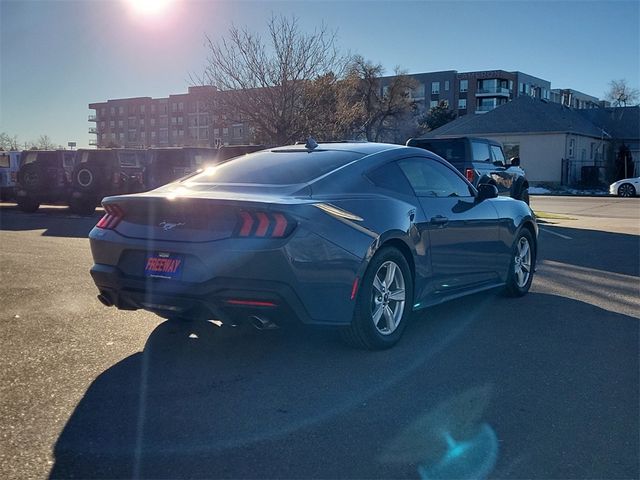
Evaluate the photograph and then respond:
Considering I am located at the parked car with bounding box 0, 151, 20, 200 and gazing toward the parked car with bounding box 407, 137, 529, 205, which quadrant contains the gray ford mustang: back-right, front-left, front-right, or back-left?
front-right

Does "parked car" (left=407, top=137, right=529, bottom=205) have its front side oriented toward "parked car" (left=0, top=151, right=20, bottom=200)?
no

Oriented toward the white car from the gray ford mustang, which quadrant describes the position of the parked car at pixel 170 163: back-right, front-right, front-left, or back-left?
front-left

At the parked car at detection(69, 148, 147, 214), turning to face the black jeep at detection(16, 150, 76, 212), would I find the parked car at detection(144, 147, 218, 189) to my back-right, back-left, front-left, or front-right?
back-right

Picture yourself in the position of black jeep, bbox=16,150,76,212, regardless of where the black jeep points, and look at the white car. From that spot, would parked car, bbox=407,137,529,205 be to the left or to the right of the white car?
right

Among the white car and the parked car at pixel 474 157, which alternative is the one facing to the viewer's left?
the white car

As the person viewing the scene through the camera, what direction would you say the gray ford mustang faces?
facing away from the viewer and to the right of the viewer

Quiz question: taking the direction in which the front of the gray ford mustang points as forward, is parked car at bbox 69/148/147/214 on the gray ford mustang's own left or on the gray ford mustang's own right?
on the gray ford mustang's own left

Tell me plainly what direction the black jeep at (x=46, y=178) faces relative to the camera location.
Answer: facing away from the viewer and to the right of the viewer

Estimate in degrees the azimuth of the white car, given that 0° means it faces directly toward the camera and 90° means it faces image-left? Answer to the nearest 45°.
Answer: approximately 90°

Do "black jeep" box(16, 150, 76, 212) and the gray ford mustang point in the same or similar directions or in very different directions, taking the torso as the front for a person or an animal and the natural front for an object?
same or similar directions

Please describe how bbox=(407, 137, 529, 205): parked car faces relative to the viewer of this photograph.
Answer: facing away from the viewer and to the right of the viewer

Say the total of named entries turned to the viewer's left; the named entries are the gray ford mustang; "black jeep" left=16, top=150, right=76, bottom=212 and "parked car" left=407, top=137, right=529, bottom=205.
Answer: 0

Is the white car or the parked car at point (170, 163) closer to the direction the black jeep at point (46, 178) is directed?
the white car

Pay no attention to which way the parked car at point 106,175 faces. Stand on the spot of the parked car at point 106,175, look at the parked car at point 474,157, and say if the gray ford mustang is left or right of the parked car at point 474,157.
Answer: right

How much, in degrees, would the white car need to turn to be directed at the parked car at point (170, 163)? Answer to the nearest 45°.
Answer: approximately 45° to its left

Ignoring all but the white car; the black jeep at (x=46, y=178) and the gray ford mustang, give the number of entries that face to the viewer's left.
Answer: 1

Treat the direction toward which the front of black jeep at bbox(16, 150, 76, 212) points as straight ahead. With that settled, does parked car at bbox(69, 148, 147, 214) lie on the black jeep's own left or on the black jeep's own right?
on the black jeep's own right

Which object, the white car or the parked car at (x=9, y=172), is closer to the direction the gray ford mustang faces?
the white car

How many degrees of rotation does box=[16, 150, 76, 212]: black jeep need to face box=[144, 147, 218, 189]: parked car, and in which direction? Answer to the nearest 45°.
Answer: approximately 90° to its right

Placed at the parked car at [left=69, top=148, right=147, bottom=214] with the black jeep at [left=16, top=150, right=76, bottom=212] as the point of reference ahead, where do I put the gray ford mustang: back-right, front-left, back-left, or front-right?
back-left

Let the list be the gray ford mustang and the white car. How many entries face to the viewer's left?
1
